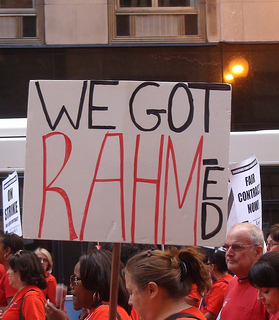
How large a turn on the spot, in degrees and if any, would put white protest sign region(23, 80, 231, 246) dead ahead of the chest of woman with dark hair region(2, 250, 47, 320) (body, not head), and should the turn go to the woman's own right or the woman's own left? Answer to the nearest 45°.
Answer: approximately 90° to the woman's own left

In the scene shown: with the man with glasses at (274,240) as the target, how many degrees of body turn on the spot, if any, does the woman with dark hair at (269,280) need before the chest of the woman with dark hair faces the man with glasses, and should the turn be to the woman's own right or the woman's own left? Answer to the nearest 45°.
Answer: approximately 135° to the woman's own right

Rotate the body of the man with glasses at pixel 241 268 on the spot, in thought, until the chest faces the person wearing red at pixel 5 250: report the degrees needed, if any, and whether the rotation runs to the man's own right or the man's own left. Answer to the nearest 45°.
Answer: approximately 90° to the man's own right

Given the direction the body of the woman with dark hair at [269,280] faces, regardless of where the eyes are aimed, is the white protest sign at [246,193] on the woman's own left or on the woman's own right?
on the woman's own right

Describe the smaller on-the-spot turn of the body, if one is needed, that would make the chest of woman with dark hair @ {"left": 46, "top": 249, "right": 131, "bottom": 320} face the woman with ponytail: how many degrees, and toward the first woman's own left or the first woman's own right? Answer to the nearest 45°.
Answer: approximately 90° to the first woman's own left

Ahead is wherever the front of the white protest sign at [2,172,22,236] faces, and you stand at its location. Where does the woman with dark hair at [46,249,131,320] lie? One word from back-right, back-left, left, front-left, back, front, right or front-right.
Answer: front-left

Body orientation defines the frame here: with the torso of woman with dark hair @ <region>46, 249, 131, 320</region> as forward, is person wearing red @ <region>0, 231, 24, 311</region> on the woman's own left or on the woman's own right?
on the woman's own right
